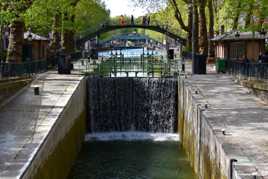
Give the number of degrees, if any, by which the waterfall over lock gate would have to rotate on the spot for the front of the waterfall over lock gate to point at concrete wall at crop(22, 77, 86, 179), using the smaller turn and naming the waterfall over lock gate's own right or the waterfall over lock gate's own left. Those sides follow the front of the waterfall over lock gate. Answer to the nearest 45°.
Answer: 0° — it already faces it

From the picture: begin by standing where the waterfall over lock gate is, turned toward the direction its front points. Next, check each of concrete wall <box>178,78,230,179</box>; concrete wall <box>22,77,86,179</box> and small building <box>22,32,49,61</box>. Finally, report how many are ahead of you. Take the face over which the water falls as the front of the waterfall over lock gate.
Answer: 2

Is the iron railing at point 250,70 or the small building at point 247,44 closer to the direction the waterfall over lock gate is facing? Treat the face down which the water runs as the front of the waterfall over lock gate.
the iron railing

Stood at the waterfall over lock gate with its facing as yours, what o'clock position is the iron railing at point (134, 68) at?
The iron railing is roughly at 6 o'clock from the waterfall over lock gate.

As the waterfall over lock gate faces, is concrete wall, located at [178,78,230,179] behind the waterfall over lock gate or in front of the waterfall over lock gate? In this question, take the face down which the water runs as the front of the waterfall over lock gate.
in front

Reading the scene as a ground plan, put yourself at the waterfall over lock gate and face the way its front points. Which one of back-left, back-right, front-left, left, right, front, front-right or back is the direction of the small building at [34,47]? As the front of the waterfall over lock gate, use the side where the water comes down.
back-right

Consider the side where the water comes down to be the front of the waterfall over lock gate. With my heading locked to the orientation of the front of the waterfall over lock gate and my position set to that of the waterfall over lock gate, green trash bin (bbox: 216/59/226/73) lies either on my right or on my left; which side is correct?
on my left

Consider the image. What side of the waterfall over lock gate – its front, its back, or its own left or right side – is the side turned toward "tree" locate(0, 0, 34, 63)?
right

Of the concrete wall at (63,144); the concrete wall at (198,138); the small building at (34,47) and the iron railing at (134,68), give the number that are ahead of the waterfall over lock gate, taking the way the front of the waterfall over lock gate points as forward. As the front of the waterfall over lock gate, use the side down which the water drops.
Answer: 2

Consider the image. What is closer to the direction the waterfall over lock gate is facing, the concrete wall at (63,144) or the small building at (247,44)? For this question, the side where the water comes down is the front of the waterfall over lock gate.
the concrete wall

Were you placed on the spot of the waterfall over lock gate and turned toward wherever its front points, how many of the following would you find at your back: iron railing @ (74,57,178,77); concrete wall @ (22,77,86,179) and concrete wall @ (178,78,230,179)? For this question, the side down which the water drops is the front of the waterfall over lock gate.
1

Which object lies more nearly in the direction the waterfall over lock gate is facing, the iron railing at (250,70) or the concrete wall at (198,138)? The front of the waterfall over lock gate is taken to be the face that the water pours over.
the concrete wall

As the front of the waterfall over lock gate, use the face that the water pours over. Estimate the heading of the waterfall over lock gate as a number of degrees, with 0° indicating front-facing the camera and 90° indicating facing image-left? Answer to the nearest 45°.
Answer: approximately 0°
